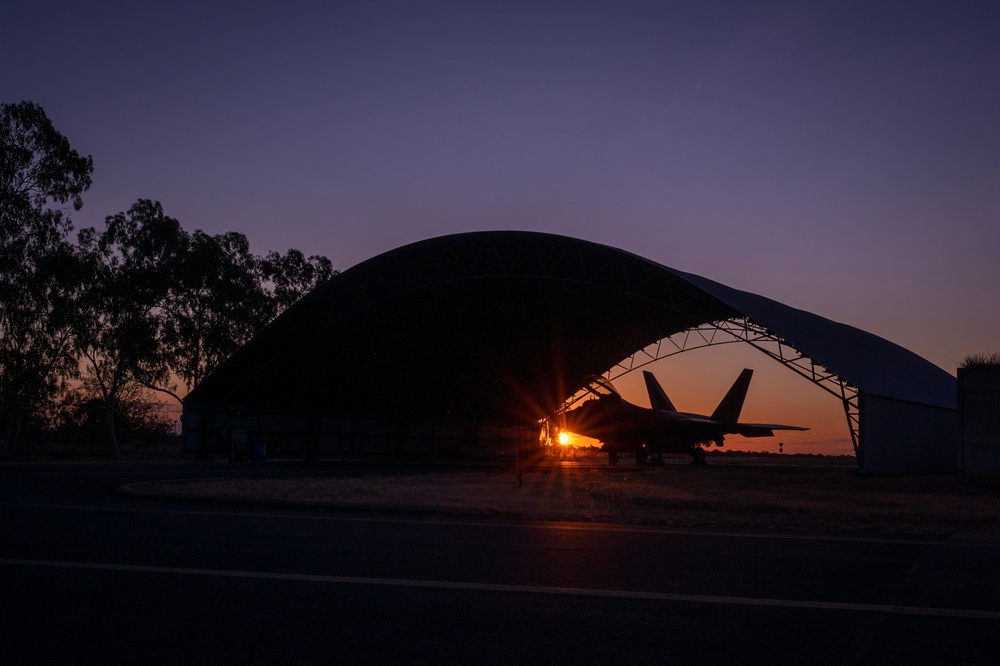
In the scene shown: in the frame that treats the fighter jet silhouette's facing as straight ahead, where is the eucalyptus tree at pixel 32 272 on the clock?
The eucalyptus tree is roughly at 1 o'clock from the fighter jet silhouette.

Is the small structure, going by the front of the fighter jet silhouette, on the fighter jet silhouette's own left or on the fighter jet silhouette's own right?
on the fighter jet silhouette's own left

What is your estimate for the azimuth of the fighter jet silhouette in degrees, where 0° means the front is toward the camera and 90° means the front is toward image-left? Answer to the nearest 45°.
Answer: approximately 45°
